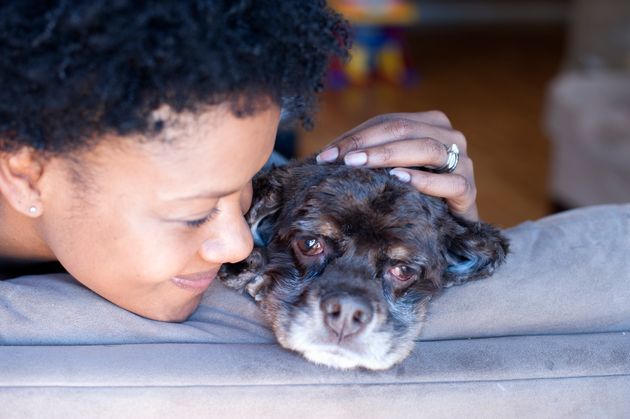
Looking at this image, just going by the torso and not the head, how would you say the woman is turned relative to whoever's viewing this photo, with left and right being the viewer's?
facing the viewer and to the right of the viewer

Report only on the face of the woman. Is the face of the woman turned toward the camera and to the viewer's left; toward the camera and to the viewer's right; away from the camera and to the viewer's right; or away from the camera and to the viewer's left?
toward the camera and to the viewer's right

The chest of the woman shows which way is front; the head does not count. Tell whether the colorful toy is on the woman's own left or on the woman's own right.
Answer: on the woman's own left
